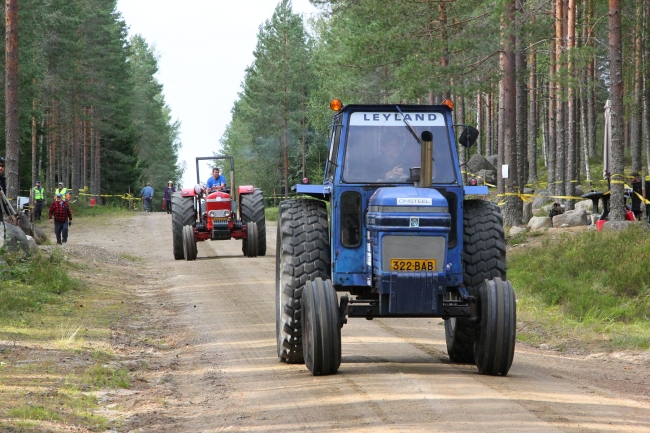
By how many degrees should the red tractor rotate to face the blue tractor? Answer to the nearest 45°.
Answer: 0° — it already faces it

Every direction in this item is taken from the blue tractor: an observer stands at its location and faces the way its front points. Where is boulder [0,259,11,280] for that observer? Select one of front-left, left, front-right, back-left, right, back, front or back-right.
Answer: back-right

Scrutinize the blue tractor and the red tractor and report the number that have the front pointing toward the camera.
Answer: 2

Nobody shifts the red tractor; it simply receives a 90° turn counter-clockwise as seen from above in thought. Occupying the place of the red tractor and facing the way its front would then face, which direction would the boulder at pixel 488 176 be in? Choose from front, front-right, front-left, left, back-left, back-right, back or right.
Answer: front-left

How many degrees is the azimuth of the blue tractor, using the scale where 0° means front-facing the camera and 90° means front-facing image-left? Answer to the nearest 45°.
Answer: approximately 0°

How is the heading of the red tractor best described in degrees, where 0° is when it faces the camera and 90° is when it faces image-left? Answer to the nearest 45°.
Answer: approximately 0°

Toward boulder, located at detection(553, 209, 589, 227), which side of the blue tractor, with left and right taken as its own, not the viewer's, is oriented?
back

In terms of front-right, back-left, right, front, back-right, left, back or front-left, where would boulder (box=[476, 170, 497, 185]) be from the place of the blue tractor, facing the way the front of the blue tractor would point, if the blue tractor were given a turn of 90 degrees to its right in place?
right

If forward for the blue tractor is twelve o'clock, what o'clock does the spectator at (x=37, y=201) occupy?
The spectator is roughly at 5 o'clock from the blue tractor.

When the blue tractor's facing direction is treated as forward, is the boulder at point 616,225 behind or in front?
behind

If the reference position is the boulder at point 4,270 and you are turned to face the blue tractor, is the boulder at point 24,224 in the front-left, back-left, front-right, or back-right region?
back-left

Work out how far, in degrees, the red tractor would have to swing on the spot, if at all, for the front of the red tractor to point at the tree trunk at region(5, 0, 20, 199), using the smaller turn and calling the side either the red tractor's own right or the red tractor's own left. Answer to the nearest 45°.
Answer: approximately 135° to the red tractor's own right
